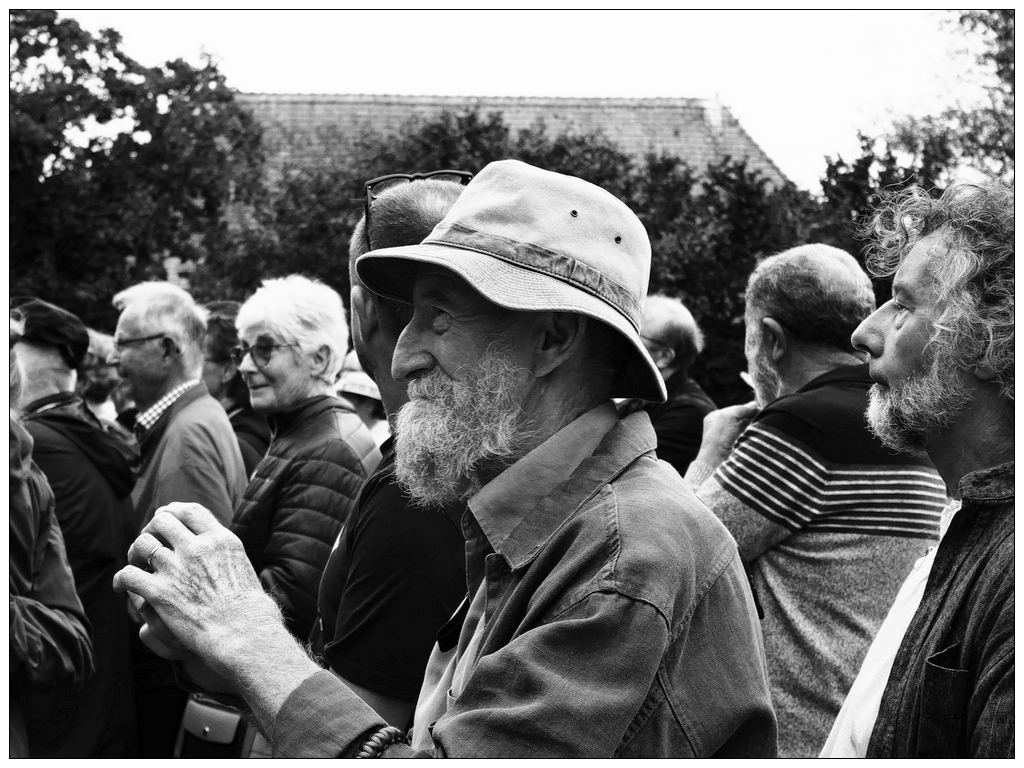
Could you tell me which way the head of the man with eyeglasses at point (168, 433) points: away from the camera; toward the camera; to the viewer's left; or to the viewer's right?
to the viewer's left

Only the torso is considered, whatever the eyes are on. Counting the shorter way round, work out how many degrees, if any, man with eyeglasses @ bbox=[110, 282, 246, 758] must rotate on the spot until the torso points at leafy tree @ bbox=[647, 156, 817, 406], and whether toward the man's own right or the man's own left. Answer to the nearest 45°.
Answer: approximately 135° to the man's own right

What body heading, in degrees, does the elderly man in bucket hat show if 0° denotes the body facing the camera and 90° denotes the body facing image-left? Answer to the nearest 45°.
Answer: approximately 90°

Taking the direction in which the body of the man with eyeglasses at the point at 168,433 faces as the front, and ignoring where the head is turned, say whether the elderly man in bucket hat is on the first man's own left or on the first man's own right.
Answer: on the first man's own left

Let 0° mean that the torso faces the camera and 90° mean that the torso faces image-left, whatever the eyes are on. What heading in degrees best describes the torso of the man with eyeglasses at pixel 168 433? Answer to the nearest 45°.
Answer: approximately 90°

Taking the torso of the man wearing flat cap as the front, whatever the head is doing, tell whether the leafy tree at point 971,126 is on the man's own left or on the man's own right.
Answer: on the man's own right

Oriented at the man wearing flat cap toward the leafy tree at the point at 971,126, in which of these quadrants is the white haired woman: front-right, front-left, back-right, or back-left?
front-right

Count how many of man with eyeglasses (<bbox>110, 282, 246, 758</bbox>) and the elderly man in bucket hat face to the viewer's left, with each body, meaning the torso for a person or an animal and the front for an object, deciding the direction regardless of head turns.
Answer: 2

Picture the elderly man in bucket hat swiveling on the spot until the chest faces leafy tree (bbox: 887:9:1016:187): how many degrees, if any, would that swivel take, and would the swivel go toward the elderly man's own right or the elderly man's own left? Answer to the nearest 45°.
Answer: approximately 135° to the elderly man's own right

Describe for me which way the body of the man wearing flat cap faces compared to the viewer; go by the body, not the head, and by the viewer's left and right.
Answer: facing away from the viewer and to the left of the viewer

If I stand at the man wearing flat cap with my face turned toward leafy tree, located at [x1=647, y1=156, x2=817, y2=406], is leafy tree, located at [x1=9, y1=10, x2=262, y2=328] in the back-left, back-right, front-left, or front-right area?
front-left

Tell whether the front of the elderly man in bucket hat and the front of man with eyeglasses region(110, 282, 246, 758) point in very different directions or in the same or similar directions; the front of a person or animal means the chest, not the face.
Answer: same or similar directions
